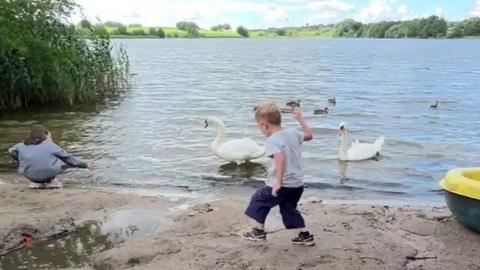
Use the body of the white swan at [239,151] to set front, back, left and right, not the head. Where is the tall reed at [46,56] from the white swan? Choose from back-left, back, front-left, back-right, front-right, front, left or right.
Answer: front-right

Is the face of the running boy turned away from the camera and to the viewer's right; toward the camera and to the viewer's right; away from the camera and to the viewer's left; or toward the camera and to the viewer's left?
away from the camera and to the viewer's left

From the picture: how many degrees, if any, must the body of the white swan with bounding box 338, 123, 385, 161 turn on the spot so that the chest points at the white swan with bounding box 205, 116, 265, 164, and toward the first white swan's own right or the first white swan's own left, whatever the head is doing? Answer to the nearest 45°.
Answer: approximately 45° to the first white swan's own left

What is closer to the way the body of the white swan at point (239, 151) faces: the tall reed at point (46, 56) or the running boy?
the tall reed

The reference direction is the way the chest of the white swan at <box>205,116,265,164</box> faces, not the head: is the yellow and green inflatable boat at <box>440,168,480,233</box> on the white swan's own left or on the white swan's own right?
on the white swan's own left

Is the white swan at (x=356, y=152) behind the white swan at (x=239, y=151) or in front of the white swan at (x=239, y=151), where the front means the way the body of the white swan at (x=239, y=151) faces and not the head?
behind

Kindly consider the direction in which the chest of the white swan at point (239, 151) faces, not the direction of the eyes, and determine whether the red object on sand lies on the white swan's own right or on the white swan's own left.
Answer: on the white swan's own left

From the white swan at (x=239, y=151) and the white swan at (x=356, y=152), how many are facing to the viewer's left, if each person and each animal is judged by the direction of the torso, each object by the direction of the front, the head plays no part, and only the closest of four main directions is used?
2

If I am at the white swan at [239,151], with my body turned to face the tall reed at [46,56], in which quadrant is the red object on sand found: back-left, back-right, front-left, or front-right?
back-left

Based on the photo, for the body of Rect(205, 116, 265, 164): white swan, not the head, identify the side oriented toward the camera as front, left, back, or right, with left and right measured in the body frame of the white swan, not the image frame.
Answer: left

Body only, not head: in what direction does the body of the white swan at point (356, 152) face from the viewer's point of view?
to the viewer's left

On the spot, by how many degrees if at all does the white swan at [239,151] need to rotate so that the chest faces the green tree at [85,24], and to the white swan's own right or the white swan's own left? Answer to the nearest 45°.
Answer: approximately 45° to the white swan's own right

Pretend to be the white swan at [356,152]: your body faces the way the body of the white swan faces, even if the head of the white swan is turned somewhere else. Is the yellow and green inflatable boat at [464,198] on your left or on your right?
on your left
